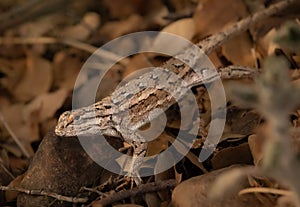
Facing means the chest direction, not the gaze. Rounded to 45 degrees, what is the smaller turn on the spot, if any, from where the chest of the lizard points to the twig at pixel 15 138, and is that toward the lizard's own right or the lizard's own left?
approximately 45° to the lizard's own right

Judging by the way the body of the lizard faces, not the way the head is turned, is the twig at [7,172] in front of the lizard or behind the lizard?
in front

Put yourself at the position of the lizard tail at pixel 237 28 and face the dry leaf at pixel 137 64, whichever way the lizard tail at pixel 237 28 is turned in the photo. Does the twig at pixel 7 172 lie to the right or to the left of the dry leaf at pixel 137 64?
left

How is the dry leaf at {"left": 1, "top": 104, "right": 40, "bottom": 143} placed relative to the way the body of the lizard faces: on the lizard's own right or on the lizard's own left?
on the lizard's own right

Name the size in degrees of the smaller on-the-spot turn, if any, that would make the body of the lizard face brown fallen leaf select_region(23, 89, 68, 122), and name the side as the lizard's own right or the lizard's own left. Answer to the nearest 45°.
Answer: approximately 90° to the lizard's own right

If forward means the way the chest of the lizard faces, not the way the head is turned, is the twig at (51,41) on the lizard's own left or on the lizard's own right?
on the lizard's own right

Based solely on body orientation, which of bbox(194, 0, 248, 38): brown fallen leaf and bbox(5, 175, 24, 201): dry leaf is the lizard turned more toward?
the dry leaf

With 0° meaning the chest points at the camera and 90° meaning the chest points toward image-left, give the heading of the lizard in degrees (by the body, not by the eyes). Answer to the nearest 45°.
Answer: approximately 45°

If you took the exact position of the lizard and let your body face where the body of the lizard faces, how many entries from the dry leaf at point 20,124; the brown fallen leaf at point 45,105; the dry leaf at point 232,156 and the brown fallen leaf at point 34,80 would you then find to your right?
3

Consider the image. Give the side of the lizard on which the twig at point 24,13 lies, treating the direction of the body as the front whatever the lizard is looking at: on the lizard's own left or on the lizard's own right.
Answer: on the lizard's own right
